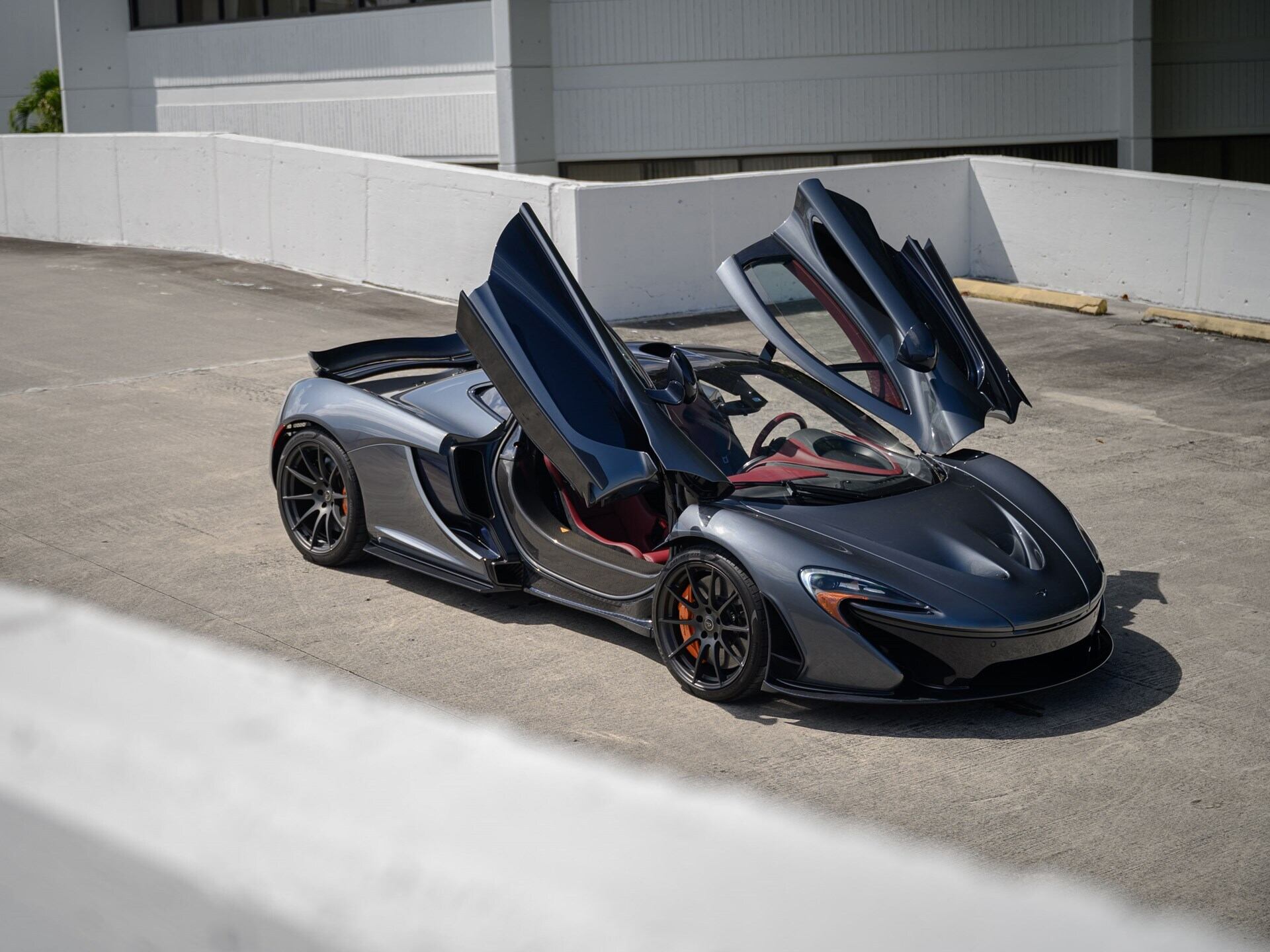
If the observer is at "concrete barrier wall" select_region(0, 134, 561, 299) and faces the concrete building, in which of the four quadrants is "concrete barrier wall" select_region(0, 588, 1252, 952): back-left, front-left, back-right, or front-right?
back-right

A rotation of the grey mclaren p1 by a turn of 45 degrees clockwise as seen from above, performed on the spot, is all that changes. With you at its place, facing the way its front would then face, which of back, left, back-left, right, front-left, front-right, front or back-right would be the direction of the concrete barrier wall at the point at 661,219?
back

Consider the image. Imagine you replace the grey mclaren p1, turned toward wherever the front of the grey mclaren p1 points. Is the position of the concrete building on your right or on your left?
on your left

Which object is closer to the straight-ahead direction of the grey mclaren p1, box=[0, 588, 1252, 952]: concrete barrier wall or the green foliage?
the concrete barrier wall

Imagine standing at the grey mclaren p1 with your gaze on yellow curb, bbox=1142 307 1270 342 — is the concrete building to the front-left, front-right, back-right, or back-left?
front-left

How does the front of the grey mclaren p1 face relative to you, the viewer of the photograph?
facing the viewer and to the right of the viewer

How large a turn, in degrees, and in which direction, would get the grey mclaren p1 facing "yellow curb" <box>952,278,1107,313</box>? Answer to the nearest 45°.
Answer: approximately 135° to its left

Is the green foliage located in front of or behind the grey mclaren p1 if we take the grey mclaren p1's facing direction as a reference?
behind

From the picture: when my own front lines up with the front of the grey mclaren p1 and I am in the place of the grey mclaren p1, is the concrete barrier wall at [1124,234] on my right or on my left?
on my left
